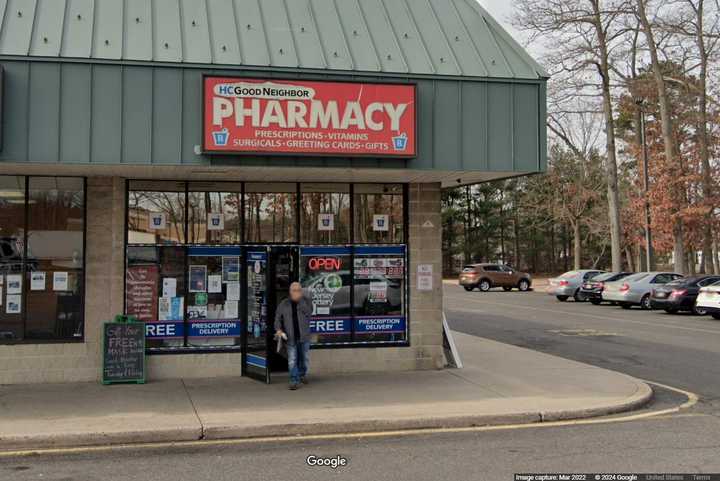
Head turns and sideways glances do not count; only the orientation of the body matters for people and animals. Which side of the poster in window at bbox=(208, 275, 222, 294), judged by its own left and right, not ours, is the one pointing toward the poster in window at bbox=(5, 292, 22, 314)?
right

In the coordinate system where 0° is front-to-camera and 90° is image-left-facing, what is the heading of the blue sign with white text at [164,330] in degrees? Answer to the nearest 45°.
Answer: approximately 0°

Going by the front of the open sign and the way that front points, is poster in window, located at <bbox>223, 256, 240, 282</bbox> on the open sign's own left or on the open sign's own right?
on the open sign's own right

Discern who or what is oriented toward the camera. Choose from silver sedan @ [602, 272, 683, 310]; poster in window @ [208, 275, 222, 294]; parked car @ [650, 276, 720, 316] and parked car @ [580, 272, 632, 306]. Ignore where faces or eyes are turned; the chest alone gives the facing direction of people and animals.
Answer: the poster in window
